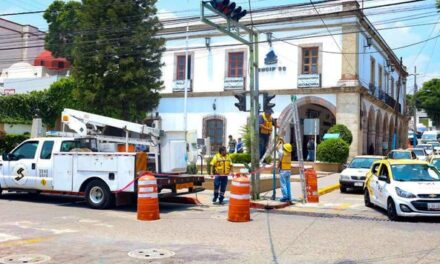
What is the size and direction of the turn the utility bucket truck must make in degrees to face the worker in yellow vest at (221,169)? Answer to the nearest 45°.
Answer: approximately 135° to its right

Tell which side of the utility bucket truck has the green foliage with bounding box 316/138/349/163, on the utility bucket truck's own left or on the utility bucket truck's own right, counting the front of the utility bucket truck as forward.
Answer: on the utility bucket truck's own right

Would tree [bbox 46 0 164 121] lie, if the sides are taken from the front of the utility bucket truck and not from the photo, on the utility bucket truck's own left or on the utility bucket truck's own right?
on the utility bucket truck's own right

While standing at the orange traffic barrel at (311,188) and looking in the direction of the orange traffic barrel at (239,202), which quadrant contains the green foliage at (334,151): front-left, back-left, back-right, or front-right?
back-right

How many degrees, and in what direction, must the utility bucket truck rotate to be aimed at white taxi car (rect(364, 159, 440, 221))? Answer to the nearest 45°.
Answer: approximately 180°

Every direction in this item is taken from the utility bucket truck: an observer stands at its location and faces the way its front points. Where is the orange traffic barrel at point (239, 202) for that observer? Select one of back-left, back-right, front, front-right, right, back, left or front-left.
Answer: back

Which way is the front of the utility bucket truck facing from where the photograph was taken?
facing away from the viewer and to the left of the viewer
